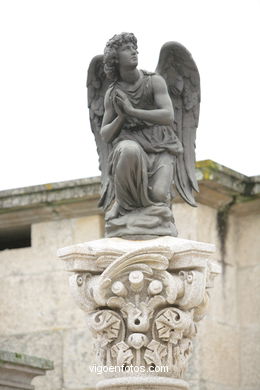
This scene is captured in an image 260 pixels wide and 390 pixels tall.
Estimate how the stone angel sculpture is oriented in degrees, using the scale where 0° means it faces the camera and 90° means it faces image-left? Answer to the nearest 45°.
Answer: approximately 0°
